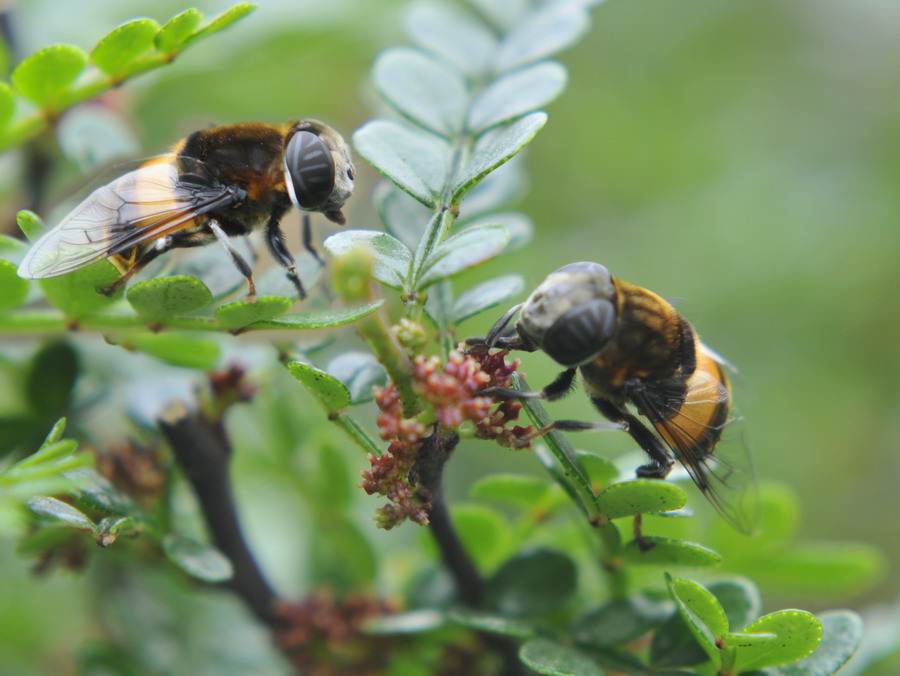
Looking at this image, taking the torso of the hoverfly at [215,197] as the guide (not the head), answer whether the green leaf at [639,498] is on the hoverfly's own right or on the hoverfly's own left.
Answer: on the hoverfly's own right

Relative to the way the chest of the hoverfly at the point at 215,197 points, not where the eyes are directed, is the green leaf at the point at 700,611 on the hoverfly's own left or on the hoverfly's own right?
on the hoverfly's own right

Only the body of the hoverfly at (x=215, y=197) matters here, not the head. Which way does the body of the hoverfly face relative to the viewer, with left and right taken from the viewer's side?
facing to the right of the viewer

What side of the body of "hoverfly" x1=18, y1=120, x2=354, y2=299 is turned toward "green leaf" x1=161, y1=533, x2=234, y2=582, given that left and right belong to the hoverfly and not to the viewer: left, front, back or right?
right

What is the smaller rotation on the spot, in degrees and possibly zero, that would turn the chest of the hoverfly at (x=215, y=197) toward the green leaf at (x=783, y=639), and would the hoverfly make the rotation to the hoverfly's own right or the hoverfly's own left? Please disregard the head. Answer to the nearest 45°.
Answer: approximately 45° to the hoverfly's own right
